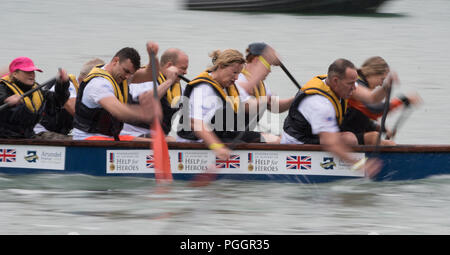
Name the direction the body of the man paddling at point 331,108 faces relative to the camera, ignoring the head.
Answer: to the viewer's right

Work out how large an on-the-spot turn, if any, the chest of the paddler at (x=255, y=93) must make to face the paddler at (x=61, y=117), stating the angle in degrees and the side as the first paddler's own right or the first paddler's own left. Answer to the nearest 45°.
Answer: approximately 180°

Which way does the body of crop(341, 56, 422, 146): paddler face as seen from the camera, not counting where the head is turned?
to the viewer's right

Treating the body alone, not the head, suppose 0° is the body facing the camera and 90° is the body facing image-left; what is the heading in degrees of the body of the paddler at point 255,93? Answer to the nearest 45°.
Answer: approximately 270°

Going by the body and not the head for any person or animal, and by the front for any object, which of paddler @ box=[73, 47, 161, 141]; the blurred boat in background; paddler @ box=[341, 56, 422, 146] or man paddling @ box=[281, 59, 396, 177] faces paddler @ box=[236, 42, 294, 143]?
paddler @ box=[73, 47, 161, 141]

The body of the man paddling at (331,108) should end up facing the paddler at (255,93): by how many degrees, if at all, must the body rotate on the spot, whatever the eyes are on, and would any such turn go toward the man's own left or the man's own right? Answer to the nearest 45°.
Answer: approximately 135° to the man's own left

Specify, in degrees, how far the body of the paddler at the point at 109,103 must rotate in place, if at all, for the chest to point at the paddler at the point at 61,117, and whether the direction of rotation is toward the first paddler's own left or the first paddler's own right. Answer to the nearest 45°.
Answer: approximately 135° to the first paddler's own left

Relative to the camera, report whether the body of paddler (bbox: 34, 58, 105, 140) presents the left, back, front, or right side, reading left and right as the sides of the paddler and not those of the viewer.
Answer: right

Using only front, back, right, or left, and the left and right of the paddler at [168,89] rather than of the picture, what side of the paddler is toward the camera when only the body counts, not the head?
right
